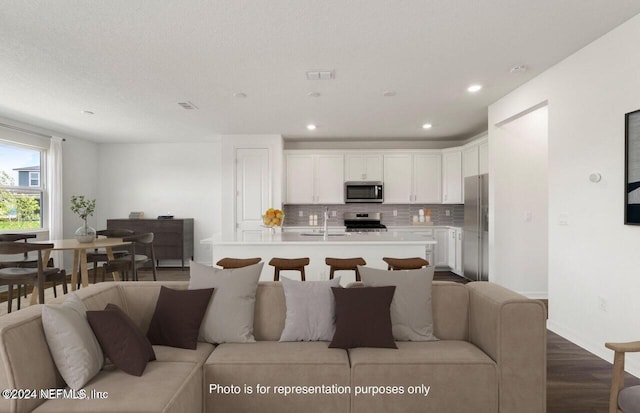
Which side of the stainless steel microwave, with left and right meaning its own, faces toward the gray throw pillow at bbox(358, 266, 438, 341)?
front

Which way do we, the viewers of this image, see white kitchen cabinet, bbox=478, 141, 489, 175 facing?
facing to the left of the viewer

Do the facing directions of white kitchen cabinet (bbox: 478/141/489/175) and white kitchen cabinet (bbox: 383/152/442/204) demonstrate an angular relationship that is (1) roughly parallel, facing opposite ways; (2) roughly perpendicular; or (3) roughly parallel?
roughly perpendicular

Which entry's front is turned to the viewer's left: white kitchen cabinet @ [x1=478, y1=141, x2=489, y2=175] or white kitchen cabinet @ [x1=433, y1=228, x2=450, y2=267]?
white kitchen cabinet @ [x1=478, y1=141, x2=489, y2=175]

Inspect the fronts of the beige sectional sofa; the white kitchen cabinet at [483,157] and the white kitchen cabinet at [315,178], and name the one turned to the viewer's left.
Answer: the white kitchen cabinet at [483,157]

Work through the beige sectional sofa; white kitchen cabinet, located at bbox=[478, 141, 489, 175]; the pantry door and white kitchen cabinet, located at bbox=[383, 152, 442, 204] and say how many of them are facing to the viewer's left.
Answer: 1

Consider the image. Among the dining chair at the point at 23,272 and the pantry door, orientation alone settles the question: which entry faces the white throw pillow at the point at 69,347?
the pantry door

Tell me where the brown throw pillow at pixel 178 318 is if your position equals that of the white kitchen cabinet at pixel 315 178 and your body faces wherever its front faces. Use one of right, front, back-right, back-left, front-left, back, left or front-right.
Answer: front

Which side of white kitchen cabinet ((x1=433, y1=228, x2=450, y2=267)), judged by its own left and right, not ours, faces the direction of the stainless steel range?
right

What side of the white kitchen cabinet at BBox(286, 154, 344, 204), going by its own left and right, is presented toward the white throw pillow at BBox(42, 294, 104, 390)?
front

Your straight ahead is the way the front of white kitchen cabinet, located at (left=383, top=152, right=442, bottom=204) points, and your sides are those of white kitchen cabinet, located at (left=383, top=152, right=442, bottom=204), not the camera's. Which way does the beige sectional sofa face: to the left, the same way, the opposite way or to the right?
the same way

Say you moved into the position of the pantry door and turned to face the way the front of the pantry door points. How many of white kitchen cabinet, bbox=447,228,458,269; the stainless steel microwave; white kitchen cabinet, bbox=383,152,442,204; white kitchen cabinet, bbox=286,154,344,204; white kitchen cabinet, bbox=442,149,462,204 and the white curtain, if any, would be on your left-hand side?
5

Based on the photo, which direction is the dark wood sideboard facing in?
toward the camera

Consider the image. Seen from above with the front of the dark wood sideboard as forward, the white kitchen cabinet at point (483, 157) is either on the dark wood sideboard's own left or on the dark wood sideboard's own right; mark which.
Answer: on the dark wood sideboard's own left

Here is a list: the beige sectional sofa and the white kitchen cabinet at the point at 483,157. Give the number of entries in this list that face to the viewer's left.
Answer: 1

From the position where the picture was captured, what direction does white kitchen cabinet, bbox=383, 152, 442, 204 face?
facing the viewer

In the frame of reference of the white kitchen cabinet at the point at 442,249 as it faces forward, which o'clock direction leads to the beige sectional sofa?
The beige sectional sofa is roughly at 12 o'clock from the white kitchen cabinet.
